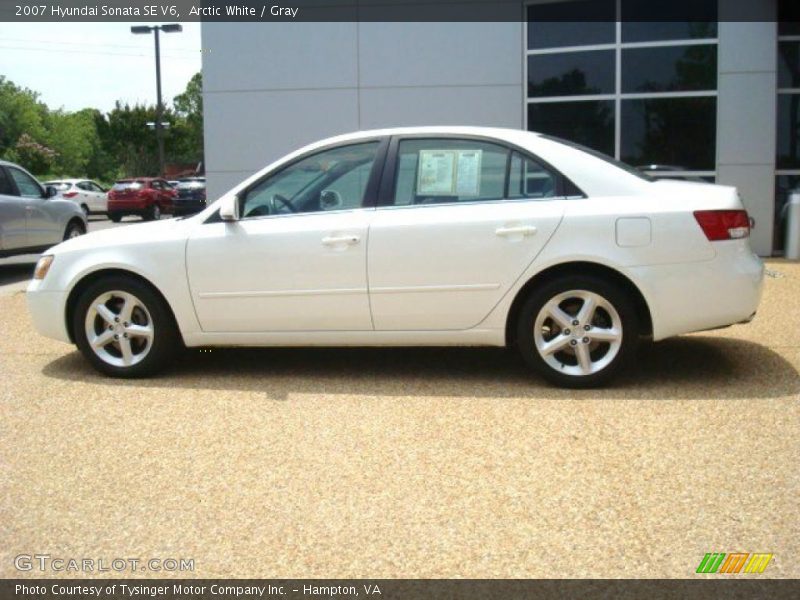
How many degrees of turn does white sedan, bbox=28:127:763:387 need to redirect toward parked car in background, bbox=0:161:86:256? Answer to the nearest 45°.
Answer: approximately 45° to its right

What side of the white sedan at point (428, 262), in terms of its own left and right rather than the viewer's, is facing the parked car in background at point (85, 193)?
right

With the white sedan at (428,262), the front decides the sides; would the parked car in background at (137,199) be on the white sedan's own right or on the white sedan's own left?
on the white sedan's own right

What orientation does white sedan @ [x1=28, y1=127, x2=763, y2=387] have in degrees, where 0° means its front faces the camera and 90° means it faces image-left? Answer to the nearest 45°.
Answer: approximately 90°
